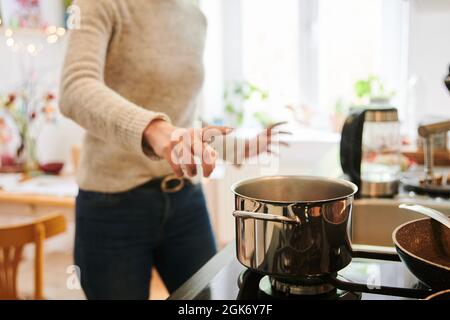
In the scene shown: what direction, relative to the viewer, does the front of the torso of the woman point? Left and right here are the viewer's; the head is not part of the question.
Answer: facing the viewer and to the right of the viewer

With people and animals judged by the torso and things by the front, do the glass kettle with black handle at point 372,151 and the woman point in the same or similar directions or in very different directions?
same or similar directions

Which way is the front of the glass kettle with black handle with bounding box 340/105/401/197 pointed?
to the viewer's right

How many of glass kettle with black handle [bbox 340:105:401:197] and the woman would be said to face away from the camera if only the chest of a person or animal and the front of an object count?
0

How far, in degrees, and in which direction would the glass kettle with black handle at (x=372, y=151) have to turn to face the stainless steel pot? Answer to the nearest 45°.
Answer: approximately 90° to its right

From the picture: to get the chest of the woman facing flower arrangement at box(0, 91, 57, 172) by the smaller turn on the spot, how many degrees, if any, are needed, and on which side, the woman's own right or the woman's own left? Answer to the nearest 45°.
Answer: approximately 135° to the woman's own left

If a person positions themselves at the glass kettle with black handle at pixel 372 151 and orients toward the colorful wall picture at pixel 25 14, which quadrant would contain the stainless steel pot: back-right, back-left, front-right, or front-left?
back-left
